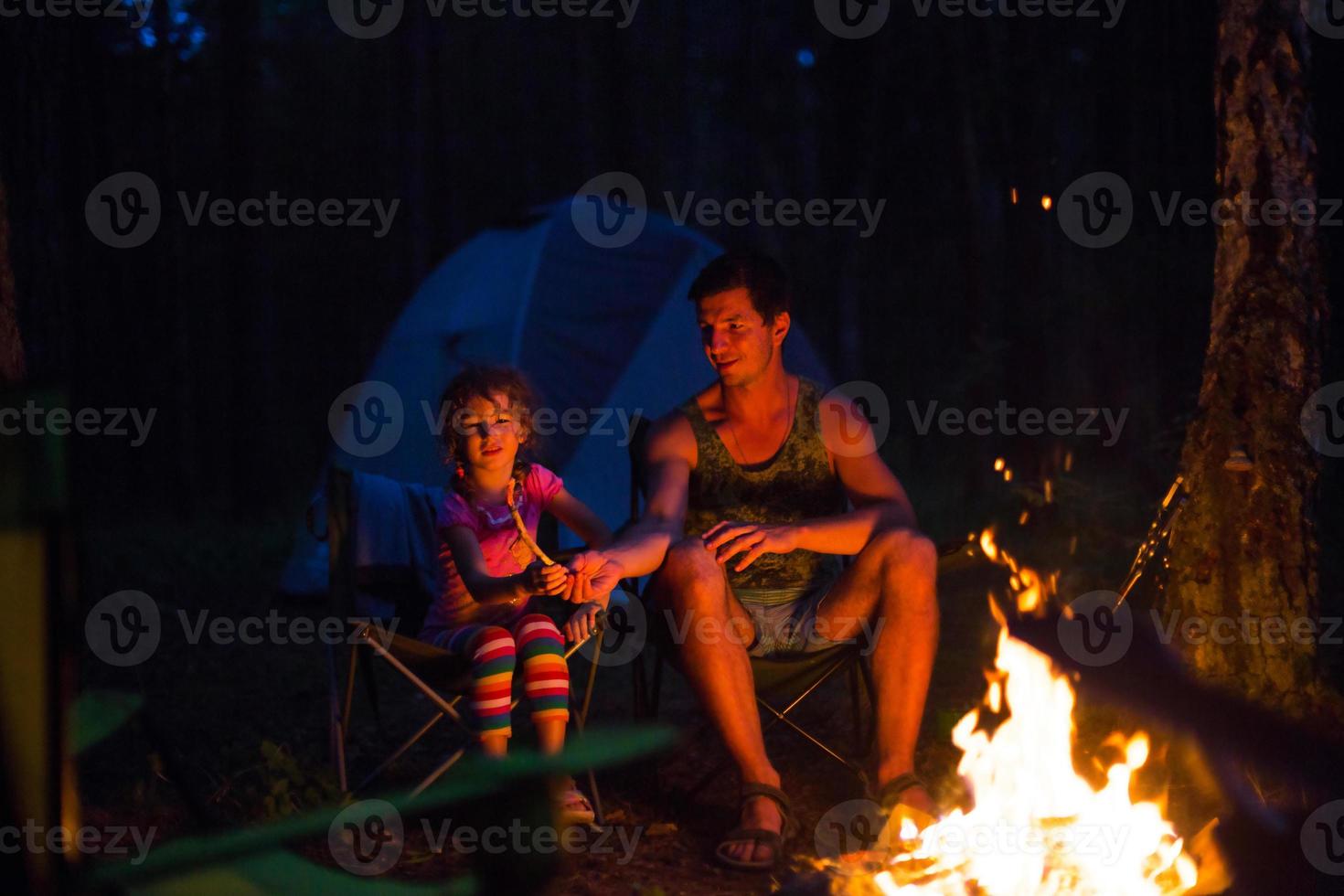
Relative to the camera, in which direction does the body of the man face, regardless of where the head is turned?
toward the camera

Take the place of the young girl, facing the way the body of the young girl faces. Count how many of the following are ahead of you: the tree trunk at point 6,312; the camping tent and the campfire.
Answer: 1

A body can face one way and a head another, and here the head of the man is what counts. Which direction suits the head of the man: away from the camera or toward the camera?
toward the camera

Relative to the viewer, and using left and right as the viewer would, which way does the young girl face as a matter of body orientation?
facing the viewer and to the right of the viewer

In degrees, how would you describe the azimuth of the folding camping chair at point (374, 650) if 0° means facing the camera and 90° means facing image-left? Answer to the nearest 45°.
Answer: approximately 315°

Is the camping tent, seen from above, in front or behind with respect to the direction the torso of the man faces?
behind

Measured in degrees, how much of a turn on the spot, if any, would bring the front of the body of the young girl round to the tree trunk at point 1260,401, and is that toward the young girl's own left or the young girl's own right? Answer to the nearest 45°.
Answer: approximately 45° to the young girl's own left

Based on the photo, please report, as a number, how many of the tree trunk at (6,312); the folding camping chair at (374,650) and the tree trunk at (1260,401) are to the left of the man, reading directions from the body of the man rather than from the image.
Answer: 1

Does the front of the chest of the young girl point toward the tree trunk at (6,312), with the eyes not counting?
no

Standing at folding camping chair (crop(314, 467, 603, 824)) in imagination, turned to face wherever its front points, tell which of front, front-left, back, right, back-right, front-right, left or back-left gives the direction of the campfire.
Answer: front

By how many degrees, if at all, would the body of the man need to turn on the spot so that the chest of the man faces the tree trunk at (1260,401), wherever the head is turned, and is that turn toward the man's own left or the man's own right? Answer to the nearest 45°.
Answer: approximately 90° to the man's own left

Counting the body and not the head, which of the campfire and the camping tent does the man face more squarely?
the campfire

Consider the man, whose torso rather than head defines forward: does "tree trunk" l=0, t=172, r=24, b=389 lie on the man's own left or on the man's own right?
on the man's own right

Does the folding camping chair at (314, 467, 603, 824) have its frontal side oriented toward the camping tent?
no

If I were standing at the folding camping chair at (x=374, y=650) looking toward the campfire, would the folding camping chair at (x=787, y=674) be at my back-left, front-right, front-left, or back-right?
front-left

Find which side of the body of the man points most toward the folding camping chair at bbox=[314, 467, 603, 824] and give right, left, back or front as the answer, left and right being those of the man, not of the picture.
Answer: right

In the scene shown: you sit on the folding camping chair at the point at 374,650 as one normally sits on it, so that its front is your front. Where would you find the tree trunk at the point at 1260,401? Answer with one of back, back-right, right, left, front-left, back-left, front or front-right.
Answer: front-left
